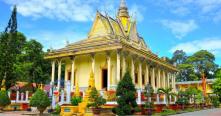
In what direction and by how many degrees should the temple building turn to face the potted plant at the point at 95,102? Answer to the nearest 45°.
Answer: approximately 45° to its left

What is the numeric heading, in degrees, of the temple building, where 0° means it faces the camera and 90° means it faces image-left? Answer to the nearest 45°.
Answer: approximately 45°

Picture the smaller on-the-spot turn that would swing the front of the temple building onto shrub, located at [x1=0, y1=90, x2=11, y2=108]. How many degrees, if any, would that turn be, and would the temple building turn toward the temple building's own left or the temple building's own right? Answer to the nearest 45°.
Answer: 0° — it already faces it

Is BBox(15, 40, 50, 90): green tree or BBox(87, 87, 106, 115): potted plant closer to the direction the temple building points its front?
the potted plant

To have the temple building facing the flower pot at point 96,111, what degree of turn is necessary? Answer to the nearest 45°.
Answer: approximately 45° to its left

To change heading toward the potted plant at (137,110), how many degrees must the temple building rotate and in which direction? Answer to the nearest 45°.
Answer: approximately 45° to its left

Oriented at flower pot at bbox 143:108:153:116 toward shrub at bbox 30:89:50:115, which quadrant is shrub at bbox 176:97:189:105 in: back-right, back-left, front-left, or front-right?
back-right

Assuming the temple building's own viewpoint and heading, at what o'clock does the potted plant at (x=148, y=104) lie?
The potted plant is roughly at 10 o'clock from the temple building.

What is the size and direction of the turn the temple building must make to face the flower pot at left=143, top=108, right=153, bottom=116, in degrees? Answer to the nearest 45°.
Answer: approximately 45° to its left

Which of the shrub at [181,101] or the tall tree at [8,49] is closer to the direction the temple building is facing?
the tall tree

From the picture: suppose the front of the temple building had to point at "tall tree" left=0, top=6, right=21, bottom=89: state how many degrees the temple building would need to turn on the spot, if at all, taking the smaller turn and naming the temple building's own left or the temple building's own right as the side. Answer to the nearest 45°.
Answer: approximately 45° to the temple building's own right
